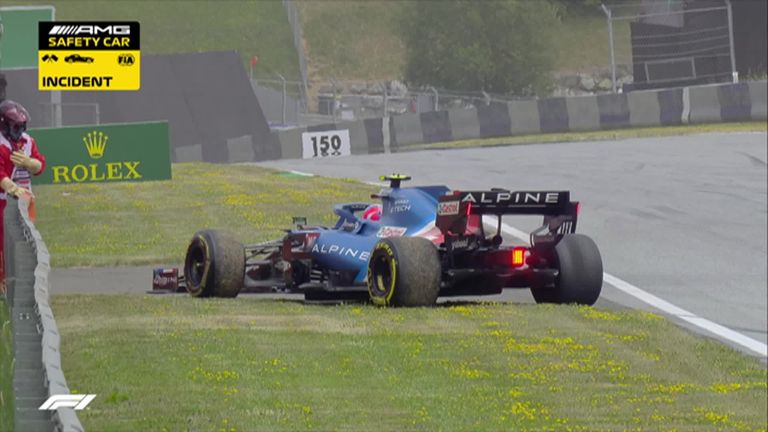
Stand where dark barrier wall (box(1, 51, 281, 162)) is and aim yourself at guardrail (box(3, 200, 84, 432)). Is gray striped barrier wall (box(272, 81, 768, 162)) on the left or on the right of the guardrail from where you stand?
left

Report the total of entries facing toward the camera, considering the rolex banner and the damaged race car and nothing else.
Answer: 1

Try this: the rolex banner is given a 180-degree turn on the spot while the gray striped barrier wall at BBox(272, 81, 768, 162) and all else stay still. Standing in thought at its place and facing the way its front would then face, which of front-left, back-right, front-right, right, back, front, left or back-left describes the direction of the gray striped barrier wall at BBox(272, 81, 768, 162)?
front-right

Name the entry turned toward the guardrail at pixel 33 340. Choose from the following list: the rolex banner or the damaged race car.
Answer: the rolex banner

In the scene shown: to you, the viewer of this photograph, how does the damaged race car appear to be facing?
facing away from the viewer and to the left of the viewer

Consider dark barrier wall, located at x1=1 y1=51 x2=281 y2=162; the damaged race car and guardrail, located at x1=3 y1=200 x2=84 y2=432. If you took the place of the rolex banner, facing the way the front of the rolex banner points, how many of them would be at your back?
1

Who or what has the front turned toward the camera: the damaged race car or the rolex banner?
the rolex banner

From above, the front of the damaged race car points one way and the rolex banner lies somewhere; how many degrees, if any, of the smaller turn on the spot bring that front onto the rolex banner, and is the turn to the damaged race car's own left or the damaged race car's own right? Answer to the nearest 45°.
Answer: approximately 45° to the damaged race car's own right

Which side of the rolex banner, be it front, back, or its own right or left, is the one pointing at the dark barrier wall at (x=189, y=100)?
back

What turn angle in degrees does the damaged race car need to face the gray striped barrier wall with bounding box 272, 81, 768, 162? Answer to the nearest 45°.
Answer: approximately 45° to its right

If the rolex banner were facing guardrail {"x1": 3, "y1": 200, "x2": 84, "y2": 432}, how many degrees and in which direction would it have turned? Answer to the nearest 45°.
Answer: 0° — it already faces it

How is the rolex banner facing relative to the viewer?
toward the camera

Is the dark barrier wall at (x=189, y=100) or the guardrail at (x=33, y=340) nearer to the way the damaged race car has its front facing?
the dark barrier wall
